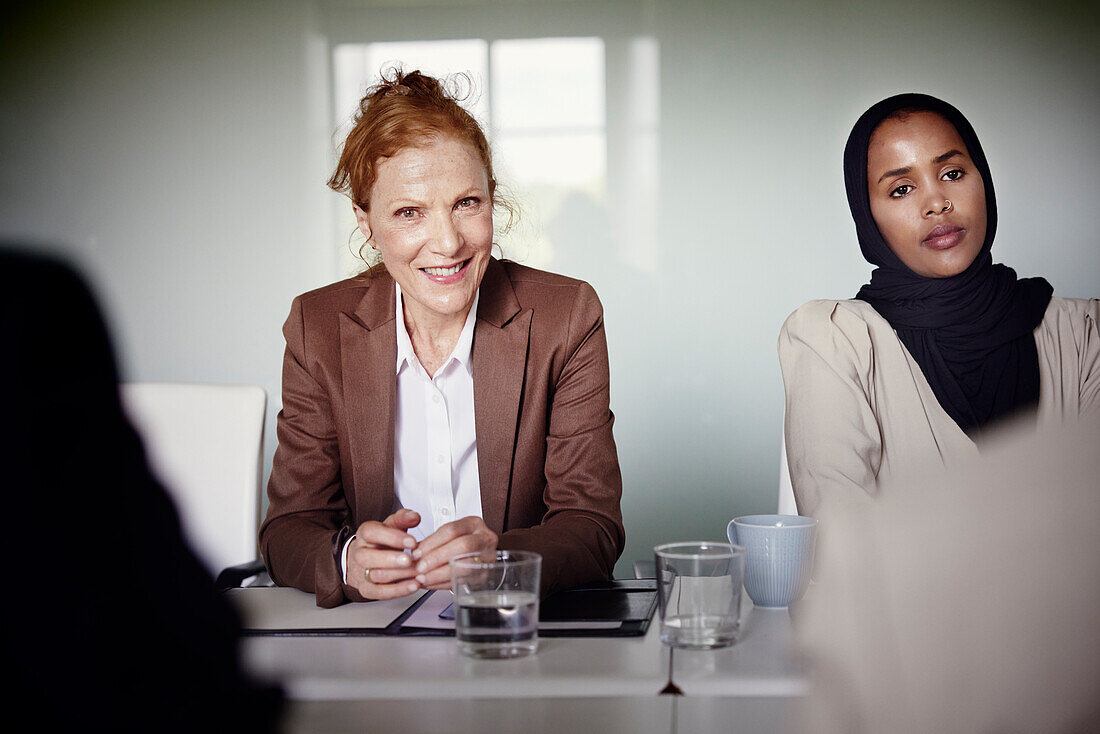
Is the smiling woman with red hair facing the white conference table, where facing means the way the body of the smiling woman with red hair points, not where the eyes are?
yes

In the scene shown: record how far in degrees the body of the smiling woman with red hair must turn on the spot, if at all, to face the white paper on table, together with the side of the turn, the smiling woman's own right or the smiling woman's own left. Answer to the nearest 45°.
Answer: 0° — they already face it

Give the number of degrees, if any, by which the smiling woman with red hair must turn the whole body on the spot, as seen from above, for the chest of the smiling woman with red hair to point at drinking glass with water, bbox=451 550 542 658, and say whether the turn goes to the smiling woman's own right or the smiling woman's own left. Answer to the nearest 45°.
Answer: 0° — they already face it

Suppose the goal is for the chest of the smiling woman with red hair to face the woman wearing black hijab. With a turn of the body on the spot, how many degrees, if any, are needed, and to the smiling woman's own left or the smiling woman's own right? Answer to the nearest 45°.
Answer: approximately 90° to the smiling woman's own left

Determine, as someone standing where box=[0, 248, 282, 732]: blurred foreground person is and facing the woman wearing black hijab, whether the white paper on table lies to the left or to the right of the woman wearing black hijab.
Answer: left

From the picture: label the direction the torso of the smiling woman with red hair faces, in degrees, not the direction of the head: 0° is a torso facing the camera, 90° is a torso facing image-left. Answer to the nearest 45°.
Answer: approximately 0°

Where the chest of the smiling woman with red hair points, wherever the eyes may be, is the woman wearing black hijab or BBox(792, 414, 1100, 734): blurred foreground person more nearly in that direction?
the blurred foreground person

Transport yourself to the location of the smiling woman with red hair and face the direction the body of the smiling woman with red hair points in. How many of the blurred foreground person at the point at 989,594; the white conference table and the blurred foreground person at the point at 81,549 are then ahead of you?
3
